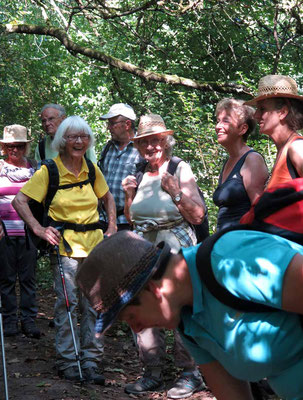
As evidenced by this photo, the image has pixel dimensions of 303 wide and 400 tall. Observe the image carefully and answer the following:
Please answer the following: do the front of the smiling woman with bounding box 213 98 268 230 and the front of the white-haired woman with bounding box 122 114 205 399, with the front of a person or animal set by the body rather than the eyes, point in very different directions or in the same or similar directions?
same or similar directions

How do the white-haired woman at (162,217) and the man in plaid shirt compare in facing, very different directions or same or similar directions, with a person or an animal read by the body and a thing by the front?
same or similar directions

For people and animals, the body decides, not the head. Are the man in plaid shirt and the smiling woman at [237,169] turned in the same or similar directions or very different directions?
same or similar directions

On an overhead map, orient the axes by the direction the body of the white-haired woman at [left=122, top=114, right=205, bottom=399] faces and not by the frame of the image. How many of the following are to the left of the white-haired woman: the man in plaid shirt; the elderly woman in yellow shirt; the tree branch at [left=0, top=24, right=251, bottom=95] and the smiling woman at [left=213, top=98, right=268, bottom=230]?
1

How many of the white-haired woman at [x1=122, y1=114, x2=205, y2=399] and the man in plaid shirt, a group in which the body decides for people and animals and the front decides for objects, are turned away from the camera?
0

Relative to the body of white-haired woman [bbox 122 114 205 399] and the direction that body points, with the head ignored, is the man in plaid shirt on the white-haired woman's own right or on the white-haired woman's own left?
on the white-haired woman's own right

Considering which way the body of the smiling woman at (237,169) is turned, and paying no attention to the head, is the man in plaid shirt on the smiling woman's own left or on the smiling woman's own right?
on the smiling woman's own right

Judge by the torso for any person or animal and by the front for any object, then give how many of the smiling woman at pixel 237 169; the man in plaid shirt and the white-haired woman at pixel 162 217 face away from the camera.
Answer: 0

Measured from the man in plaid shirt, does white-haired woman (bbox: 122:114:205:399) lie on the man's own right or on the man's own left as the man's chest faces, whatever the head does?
on the man's own left

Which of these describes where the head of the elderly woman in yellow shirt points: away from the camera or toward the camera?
toward the camera

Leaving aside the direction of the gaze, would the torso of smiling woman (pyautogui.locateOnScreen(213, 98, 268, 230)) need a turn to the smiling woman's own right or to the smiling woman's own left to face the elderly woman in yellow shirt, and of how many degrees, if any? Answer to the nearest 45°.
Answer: approximately 45° to the smiling woman's own right

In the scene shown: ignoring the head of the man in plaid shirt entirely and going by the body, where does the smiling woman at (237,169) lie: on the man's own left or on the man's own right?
on the man's own left

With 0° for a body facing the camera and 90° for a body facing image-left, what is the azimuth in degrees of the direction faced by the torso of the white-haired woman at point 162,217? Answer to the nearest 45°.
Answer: approximately 45°

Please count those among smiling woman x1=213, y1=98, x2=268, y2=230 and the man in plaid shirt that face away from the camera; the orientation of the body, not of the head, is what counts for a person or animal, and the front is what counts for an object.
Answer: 0
